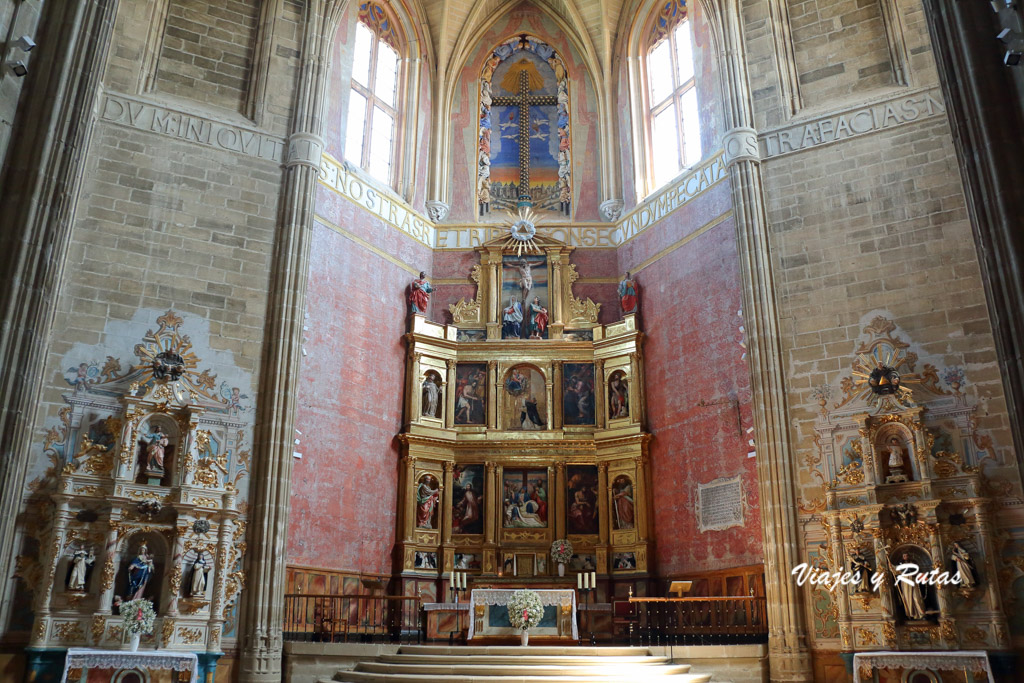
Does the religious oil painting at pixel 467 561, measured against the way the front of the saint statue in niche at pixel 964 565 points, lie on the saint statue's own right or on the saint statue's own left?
on the saint statue's own right

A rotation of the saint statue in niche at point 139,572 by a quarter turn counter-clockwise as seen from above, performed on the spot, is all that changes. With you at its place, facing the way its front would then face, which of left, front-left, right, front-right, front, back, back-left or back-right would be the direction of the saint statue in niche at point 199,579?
front

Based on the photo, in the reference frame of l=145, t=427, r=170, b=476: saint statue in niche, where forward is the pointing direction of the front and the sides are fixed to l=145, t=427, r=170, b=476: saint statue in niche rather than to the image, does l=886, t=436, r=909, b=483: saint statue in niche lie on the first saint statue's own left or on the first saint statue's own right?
on the first saint statue's own left

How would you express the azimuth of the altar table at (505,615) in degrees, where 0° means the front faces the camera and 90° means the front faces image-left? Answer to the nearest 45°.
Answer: approximately 0°

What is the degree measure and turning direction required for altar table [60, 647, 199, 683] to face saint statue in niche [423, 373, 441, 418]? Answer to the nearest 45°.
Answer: approximately 135° to its left

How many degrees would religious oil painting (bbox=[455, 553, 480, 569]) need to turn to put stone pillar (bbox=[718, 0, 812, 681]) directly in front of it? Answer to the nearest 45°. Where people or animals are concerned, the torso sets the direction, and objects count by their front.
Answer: approximately 45° to its left

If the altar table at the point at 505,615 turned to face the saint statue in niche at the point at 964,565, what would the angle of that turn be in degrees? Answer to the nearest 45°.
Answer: approximately 90° to its left
